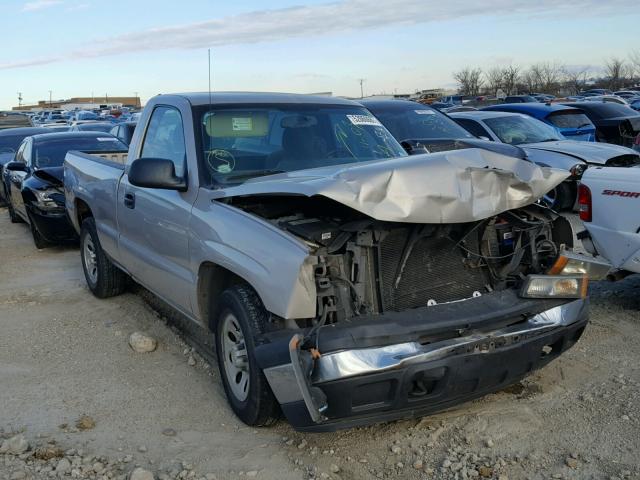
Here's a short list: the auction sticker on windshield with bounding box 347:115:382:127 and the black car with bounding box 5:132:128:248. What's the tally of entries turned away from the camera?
0

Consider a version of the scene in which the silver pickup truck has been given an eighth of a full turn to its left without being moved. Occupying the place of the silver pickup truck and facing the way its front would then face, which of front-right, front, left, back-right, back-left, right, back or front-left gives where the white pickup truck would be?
front-left

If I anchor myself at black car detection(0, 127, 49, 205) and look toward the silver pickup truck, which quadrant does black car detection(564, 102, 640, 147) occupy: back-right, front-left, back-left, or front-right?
front-left

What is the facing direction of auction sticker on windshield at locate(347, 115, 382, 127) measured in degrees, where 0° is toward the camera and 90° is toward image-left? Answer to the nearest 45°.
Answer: approximately 315°

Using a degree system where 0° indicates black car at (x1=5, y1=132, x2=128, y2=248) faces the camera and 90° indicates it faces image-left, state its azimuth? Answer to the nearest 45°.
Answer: approximately 315°

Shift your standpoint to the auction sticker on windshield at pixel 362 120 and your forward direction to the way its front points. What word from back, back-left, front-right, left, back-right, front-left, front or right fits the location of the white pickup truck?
front-left

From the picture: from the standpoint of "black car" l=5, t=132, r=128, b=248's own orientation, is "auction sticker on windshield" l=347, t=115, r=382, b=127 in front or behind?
in front

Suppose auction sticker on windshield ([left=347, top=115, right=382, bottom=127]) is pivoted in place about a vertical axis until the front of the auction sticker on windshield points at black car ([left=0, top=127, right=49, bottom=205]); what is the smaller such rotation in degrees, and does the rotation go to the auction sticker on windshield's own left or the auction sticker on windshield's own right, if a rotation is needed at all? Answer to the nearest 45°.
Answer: approximately 180°

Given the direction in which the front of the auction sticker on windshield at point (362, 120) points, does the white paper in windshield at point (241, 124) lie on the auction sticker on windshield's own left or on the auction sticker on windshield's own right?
on the auction sticker on windshield's own right
